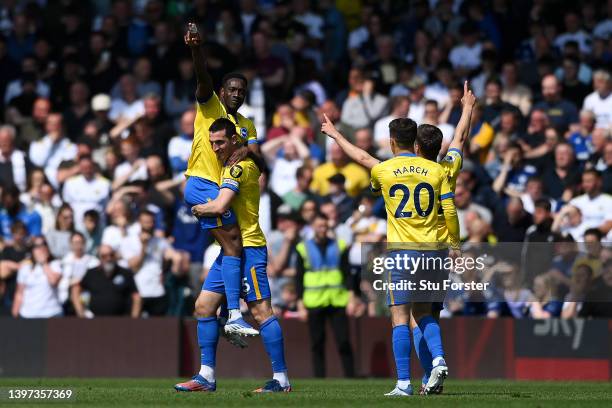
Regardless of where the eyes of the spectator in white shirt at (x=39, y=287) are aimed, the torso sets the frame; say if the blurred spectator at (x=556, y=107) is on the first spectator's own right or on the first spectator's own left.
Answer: on the first spectator's own left

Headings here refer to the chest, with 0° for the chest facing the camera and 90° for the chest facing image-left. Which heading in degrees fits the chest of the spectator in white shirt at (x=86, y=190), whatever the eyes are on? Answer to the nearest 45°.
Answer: approximately 0°

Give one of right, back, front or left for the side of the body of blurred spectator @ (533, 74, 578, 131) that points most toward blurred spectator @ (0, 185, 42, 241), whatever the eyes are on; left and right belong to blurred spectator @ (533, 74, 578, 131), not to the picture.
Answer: right

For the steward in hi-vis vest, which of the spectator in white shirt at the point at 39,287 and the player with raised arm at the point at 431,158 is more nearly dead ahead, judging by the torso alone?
the player with raised arm

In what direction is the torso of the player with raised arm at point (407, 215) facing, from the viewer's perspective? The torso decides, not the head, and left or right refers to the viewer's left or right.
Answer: facing away from the viewer
